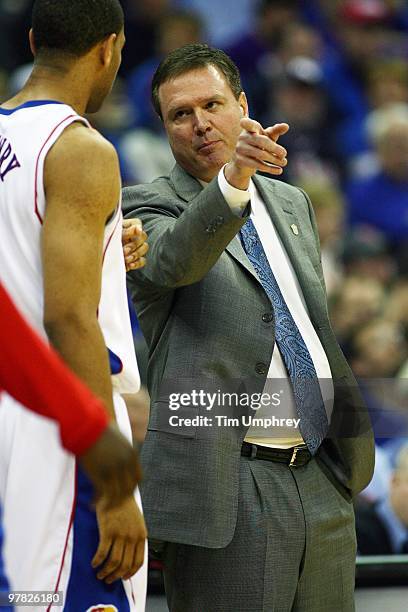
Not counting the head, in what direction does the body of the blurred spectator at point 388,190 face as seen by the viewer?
toward the camera

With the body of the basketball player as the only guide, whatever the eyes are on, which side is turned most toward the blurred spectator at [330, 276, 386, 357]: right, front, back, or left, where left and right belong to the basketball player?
front

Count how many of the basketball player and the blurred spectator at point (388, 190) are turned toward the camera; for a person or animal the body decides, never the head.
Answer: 1

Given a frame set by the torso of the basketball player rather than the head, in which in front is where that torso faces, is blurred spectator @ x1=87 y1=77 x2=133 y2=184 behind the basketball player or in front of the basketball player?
in front

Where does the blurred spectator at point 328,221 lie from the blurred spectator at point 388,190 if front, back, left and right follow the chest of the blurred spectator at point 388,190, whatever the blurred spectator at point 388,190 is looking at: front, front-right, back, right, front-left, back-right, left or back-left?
front-right

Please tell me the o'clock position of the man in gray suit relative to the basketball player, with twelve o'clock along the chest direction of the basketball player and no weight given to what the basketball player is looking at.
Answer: The man in gray suit is roughly at 12 o'clock from the basketball player.

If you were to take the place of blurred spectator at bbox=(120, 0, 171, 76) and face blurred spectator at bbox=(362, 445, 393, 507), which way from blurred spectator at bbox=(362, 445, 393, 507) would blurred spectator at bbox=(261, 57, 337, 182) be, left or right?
left

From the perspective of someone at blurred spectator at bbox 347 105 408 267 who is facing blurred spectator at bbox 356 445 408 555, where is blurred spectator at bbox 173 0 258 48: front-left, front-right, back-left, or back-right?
back-right

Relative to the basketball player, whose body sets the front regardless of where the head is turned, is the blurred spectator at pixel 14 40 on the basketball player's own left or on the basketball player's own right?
on the basketball player's own left

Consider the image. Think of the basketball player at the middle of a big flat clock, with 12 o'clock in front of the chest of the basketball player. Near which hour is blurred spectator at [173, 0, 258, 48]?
The blurred spectator is roughly at 11 o'clock from the basketball player.

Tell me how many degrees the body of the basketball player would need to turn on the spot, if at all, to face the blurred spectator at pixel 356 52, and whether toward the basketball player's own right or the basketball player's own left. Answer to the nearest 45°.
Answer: approximately 45° to the basketball player's own left

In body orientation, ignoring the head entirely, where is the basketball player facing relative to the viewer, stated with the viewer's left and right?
facing away from the viewer and to the right of the viewer

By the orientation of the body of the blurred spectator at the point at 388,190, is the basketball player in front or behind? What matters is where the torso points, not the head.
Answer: in front

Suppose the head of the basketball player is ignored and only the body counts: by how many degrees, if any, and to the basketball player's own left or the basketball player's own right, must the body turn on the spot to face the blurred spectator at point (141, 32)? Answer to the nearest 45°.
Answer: approximately 45° to the basketball player's own left

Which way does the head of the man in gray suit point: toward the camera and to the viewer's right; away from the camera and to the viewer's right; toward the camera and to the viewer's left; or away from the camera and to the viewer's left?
toward the camera and to the viewer's left
